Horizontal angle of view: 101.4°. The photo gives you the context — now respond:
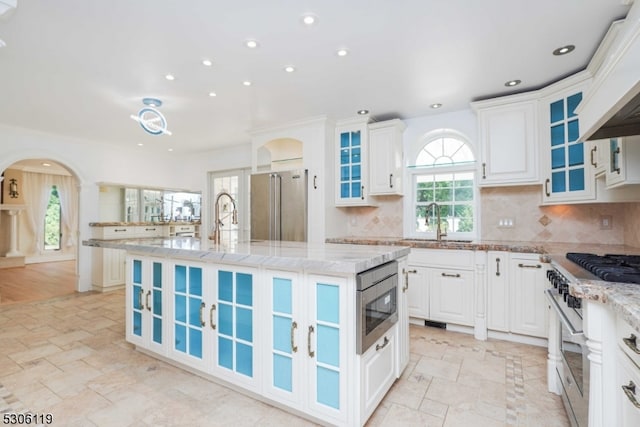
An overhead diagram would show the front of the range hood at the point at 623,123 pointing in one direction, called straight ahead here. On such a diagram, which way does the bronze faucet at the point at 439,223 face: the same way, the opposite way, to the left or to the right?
to the left

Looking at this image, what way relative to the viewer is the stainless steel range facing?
to the viewer's left

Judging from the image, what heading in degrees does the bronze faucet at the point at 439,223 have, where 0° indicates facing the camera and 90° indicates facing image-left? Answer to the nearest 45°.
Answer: approximately 45°

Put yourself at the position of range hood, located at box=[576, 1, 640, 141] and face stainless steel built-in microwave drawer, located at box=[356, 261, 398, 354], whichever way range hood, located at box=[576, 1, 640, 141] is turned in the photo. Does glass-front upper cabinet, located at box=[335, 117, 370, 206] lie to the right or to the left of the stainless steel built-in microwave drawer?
right

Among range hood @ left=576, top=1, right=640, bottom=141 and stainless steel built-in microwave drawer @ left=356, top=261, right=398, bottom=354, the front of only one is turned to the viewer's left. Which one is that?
the range hood

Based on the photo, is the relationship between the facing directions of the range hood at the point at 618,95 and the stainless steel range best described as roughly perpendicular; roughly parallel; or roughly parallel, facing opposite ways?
roughly parallel

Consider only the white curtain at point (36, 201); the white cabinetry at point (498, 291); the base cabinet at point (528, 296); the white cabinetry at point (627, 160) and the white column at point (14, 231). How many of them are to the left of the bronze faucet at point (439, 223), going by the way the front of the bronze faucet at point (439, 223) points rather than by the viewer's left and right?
3

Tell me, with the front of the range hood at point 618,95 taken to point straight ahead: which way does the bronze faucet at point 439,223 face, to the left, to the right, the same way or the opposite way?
to the left

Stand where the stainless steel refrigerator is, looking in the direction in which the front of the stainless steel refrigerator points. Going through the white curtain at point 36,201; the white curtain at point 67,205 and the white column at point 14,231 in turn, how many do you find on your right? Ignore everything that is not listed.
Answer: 3

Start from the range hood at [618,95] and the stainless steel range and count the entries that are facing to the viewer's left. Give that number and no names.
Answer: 2

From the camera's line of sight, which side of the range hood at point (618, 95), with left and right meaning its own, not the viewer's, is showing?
left

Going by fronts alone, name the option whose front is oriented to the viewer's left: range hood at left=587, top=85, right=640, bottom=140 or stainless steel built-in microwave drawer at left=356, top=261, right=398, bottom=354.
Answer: the range hood

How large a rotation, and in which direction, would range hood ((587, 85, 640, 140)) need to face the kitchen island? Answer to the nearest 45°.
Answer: approximately 45° to its left

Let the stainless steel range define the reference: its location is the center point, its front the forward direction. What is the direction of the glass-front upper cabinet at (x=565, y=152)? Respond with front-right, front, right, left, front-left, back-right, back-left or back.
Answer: right

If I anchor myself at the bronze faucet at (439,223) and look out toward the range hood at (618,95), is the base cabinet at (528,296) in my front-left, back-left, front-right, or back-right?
front-left
